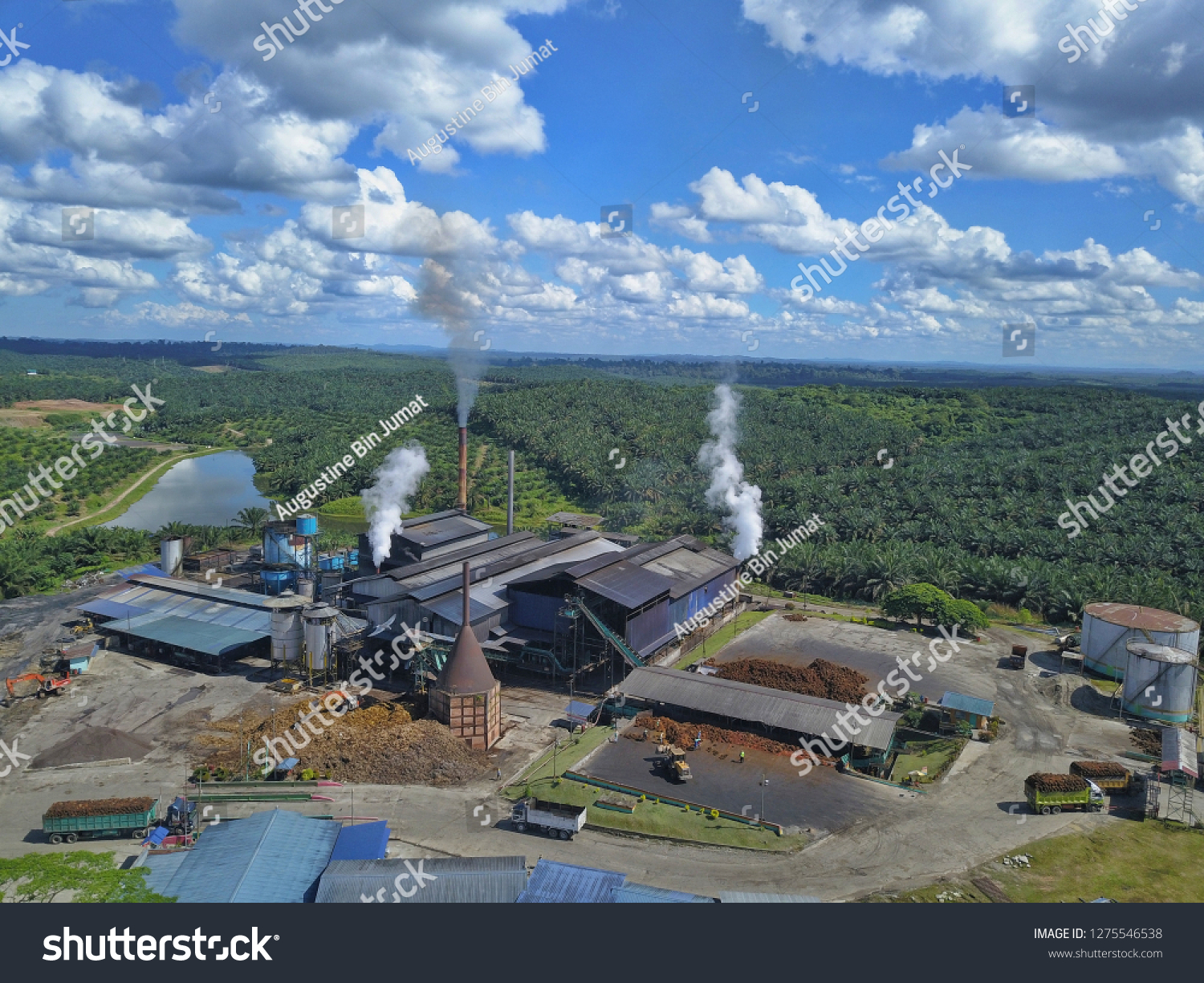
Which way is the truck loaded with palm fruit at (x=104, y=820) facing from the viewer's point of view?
to the viewer's right

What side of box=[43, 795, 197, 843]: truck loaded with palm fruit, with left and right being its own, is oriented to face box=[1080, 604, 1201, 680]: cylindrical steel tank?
front

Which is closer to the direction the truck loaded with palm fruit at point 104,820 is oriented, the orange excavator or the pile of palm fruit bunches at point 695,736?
the pile of palm fruit bunches

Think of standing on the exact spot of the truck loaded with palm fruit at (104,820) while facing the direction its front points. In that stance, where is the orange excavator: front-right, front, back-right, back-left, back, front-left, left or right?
left

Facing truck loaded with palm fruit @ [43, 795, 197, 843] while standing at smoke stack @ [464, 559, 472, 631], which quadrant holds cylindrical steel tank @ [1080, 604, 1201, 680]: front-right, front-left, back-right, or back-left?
back-left

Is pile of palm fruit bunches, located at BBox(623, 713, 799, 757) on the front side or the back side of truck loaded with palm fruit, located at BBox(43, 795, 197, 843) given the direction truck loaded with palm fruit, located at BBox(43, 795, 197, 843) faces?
on the front side

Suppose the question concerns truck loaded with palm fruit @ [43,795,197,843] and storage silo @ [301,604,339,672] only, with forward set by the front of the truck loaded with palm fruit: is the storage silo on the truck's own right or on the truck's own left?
on the truck's own left

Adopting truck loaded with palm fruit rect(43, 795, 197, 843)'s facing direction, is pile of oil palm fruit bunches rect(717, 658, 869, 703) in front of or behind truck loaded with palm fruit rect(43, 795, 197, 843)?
in front

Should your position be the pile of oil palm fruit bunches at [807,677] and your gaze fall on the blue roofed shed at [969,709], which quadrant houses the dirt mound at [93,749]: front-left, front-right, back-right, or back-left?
back-right

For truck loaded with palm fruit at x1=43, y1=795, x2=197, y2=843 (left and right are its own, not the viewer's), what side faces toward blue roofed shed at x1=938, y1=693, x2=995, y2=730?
front

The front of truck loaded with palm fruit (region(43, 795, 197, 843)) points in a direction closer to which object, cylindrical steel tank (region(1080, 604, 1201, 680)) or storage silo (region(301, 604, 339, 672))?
the cylindrical steel tank

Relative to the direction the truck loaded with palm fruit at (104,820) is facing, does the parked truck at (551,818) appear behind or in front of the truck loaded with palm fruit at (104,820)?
in front
